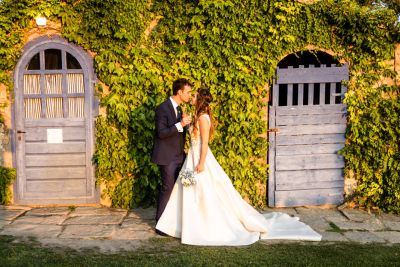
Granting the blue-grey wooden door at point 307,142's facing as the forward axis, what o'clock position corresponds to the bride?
The bride is roughly at 1 o'clock from the blue-grey wooden door.

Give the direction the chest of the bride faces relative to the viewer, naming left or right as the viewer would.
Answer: facing to the left of the viewer

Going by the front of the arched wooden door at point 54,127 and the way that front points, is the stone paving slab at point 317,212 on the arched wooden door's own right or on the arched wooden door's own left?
on the arched wooden door's own left

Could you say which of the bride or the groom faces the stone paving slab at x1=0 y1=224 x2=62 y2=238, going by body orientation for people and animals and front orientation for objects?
the bride

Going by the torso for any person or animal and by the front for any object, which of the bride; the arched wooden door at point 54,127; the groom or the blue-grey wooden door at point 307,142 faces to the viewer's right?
the groom

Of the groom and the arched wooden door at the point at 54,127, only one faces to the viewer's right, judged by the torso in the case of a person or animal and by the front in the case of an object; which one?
the groom

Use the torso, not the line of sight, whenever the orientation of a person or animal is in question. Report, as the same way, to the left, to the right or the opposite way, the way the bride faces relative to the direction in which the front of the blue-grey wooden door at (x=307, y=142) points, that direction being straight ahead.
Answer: to the right

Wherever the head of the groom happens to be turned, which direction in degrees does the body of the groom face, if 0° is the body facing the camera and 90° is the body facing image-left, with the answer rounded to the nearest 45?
approximately 270°

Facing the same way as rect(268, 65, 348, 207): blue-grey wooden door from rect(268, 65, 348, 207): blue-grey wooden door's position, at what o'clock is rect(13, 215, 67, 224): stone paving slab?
The stone paving slab is roughly at 2 o'clock from the blue-grey wooden door.
